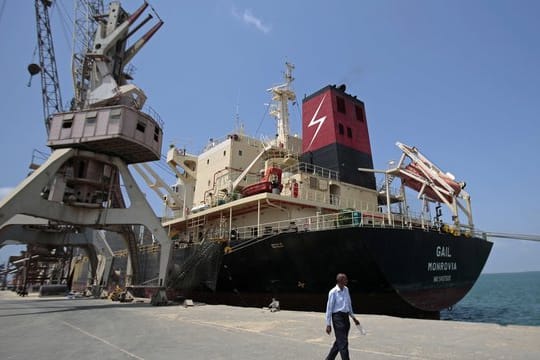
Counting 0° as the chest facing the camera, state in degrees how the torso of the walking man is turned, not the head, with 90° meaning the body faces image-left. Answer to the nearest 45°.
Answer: approximately 315°

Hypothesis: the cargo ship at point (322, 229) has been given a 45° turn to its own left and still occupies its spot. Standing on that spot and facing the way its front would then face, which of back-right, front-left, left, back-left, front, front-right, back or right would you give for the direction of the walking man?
left

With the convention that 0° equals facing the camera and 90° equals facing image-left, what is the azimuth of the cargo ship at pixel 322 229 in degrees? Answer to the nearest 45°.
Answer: approximately 135°
